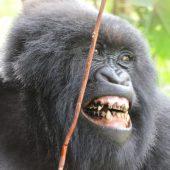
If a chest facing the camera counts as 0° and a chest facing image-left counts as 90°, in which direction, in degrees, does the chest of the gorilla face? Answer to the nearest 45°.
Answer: approximately 315°
